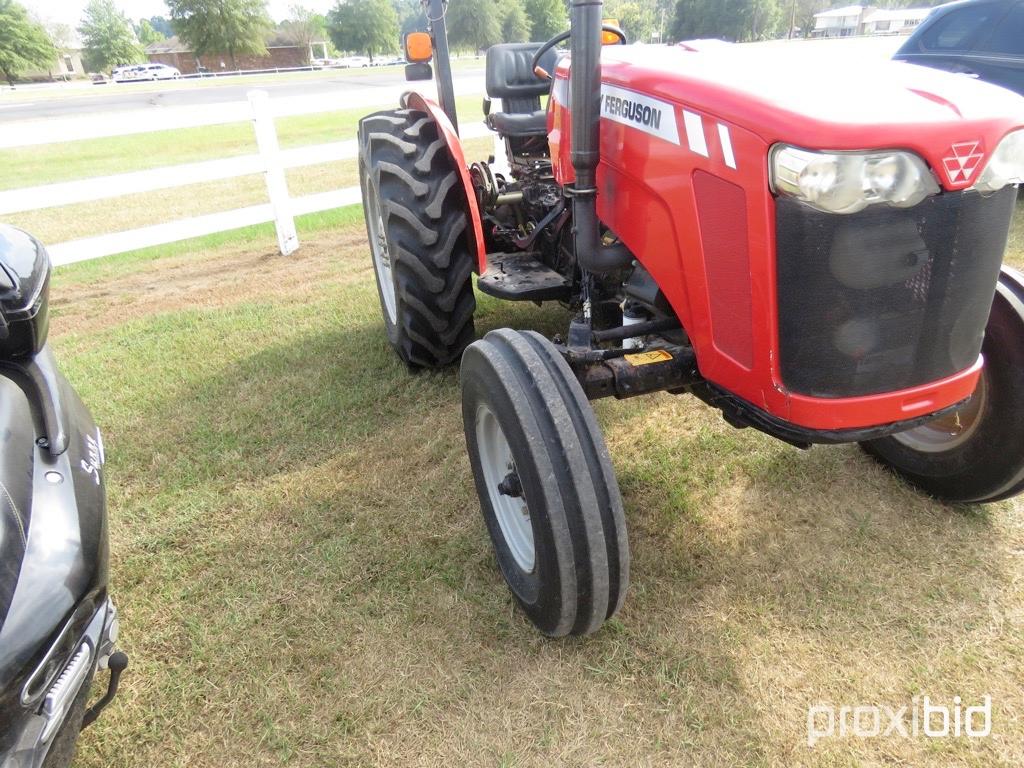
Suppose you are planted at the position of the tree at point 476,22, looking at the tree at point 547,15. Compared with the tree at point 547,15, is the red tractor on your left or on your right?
right

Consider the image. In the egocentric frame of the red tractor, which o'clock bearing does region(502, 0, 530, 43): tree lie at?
The tree is roughly at 7 o'clock from the red tractor.

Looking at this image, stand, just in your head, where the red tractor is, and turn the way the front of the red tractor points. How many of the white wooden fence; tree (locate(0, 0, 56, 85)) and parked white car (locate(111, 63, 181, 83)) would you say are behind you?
3

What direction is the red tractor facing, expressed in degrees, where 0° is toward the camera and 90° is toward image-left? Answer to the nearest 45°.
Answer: approximately 315°

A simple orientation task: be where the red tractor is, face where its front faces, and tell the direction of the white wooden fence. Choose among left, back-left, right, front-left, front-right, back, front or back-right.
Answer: back

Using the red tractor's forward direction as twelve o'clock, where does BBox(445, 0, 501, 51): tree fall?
The tree is roughly at 7 o'clock from the red tractor.

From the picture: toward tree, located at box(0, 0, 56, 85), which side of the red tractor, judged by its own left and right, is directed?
back

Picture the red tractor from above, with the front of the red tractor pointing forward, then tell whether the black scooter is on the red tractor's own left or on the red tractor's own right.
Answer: on the red tractor's own right

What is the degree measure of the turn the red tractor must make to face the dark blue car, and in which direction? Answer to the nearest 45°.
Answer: approximately 135° to its left

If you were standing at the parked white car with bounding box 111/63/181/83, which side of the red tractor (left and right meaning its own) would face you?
back
